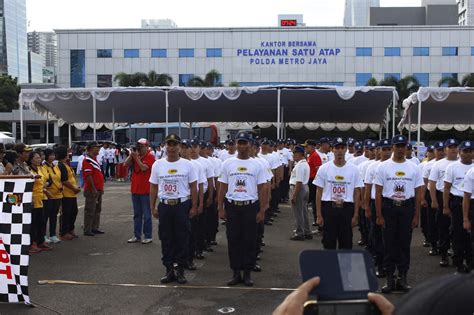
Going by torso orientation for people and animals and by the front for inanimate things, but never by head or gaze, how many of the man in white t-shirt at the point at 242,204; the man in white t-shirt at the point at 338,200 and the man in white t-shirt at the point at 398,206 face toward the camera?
3

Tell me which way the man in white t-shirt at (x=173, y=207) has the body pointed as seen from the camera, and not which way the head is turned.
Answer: toward the camera

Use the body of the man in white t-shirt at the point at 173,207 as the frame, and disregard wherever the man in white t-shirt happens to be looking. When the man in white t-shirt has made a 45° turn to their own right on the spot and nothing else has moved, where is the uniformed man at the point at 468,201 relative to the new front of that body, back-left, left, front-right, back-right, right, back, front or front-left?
back-left

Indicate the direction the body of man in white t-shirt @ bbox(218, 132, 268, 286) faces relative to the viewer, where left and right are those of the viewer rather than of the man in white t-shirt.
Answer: facing the viewer

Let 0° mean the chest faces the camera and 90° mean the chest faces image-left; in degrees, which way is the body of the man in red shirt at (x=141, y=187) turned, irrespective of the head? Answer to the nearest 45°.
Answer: approximately 45°

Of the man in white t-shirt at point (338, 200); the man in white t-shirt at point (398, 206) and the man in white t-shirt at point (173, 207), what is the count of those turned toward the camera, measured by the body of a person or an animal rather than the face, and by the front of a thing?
3

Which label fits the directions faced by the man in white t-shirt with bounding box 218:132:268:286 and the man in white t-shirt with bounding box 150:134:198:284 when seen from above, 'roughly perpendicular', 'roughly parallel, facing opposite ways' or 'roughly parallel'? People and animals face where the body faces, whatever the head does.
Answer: roughly parallel

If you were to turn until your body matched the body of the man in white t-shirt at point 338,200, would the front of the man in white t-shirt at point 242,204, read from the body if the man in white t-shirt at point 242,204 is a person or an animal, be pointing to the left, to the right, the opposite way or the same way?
the same way

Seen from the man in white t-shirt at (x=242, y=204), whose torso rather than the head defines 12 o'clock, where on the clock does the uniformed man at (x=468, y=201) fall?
The uniformed man is roughly at 9 o'clock from the man in white t-shirt.

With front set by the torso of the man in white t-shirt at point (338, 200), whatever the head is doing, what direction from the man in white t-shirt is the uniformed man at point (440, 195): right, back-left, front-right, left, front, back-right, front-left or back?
back-left

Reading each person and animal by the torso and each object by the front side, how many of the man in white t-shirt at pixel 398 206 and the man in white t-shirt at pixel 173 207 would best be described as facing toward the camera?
2

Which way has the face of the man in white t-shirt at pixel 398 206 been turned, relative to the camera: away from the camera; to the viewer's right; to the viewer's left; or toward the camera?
toward the camera

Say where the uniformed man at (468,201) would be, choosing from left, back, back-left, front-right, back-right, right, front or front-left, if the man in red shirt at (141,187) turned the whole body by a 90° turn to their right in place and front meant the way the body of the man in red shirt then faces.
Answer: back

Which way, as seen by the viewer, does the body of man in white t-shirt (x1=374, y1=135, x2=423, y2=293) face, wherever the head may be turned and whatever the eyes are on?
toward the camera
